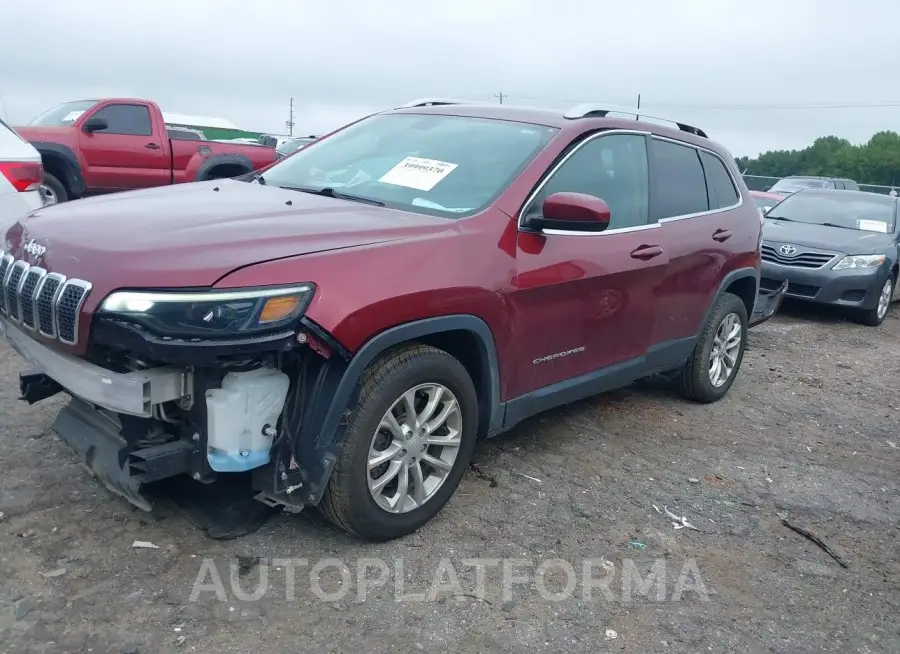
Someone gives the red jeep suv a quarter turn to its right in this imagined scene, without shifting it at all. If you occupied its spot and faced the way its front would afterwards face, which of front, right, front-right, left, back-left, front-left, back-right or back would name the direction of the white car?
front

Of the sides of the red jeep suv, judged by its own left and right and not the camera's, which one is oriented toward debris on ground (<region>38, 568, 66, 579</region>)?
front

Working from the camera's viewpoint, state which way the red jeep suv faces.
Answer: facing the viewer and to the left of the viewer

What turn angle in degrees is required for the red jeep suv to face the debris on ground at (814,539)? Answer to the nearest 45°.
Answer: approximately 135° to its left
